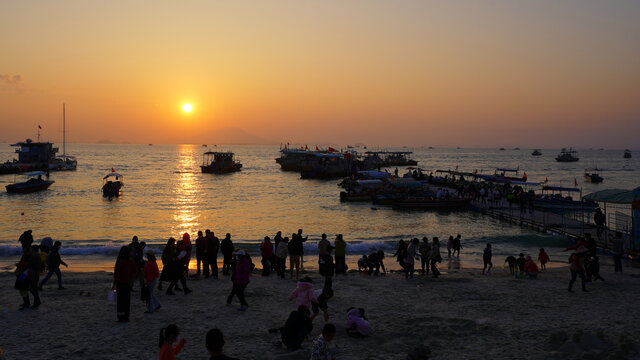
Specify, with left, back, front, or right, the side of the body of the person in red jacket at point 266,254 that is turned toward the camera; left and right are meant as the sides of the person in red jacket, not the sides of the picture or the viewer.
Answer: back

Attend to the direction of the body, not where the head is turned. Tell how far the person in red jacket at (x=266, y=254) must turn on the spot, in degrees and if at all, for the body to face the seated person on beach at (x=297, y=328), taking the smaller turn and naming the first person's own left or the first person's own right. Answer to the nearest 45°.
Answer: approximately 180°

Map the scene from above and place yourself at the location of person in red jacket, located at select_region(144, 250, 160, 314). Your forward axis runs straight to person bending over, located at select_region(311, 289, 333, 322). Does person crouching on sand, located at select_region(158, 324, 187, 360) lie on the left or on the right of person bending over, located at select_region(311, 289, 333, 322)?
right

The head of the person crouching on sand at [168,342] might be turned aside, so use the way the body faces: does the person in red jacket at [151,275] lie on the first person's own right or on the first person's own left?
on the first person's own left

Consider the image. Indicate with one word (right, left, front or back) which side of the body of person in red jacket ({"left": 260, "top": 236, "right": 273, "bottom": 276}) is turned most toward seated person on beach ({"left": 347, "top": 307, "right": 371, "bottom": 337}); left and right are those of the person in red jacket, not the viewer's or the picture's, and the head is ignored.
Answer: back
